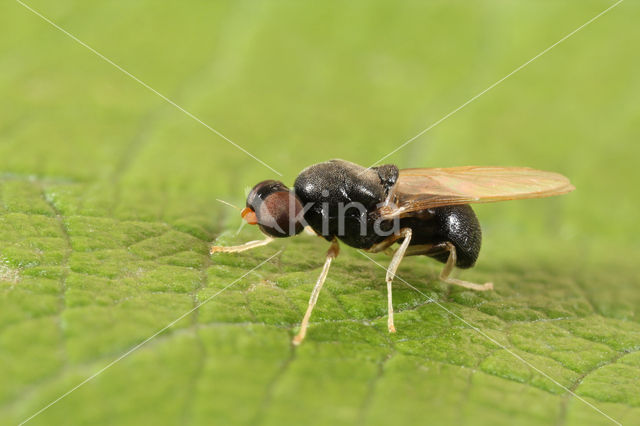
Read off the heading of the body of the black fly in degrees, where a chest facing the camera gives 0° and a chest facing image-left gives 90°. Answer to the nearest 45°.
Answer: approximately 90°
